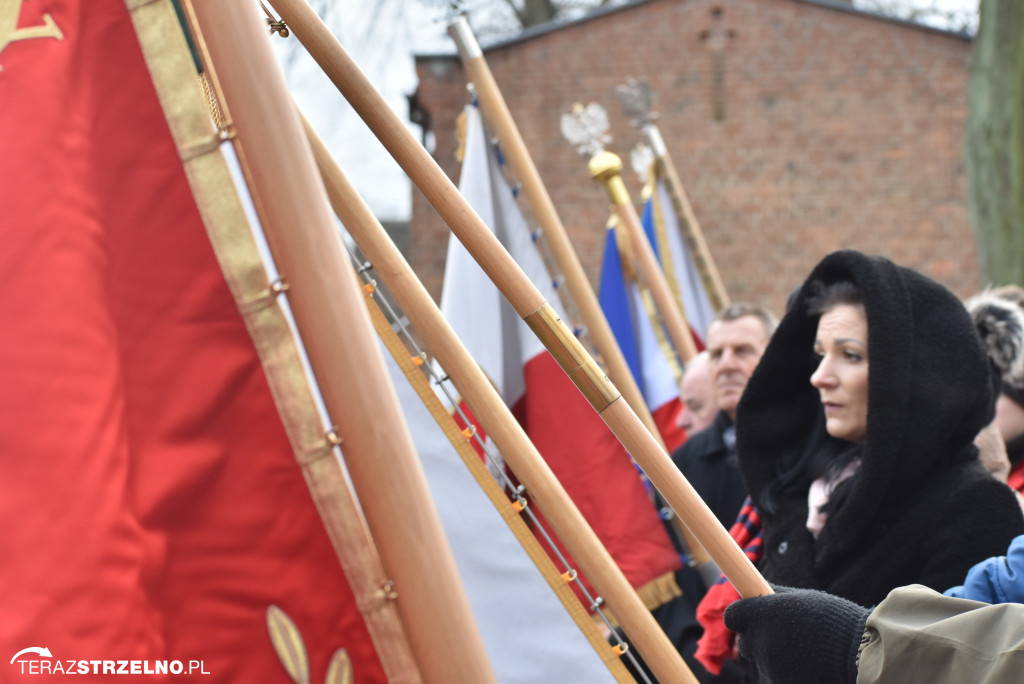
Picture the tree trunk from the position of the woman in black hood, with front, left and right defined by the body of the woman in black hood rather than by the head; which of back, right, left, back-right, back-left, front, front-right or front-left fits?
back-right

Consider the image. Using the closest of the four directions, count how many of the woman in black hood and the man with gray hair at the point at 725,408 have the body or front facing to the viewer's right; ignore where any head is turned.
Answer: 0

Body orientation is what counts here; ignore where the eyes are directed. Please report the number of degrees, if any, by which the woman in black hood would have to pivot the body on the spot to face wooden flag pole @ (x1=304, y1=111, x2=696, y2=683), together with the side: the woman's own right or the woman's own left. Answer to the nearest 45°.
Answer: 0° — they already face it

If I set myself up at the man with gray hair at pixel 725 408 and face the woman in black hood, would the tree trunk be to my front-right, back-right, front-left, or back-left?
back-left

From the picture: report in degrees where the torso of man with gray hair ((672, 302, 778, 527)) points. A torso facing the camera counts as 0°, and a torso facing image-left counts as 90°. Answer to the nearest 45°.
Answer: approximately 45°

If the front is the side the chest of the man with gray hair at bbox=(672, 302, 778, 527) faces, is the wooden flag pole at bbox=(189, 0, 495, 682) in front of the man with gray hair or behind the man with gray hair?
in front

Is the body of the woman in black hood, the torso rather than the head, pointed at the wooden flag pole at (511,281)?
yes
